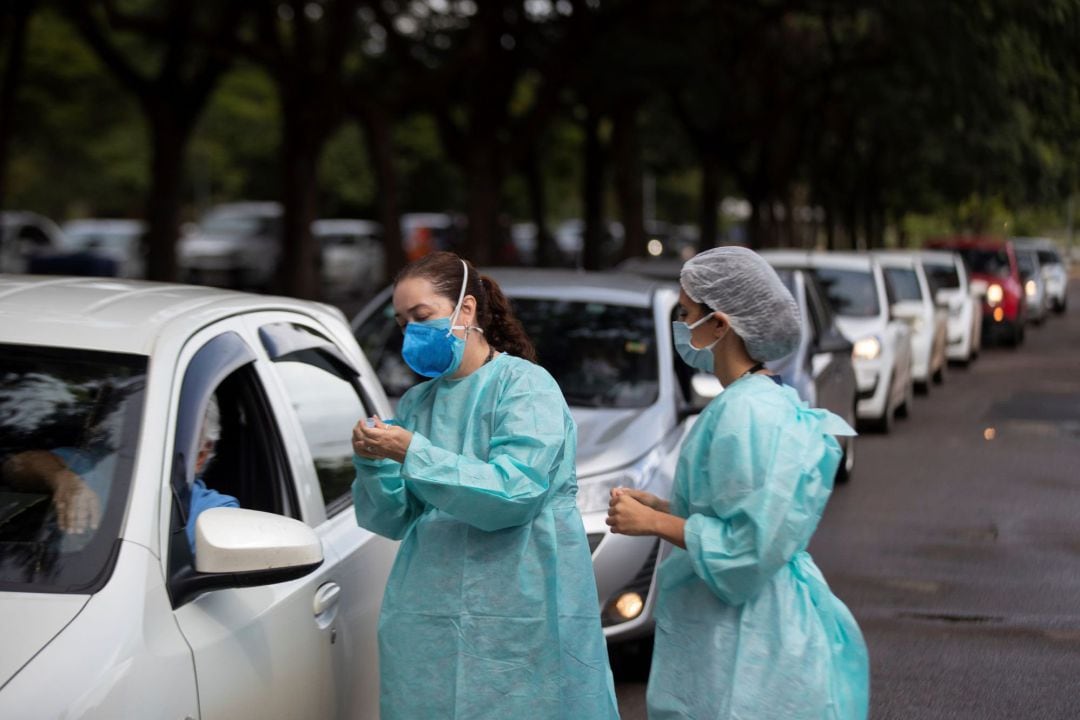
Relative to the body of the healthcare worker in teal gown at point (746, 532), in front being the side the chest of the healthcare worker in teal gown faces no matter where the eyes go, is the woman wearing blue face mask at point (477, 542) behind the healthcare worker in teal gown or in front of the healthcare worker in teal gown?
in front

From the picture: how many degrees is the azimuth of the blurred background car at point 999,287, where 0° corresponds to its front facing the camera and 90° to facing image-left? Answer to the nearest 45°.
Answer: approximately 0°

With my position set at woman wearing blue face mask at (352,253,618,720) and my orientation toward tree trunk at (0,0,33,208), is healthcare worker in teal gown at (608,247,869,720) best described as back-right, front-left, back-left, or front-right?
back-right

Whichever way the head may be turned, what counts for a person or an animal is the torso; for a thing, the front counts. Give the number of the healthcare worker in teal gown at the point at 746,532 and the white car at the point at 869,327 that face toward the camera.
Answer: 1

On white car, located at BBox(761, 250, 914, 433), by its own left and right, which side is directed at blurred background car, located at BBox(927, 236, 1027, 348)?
back

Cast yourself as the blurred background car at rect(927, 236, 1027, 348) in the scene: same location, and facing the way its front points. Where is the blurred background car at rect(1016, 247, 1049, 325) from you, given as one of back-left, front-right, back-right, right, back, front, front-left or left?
back

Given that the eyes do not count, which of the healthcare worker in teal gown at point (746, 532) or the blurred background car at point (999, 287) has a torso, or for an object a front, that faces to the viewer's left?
the healthcare worker in teal gown

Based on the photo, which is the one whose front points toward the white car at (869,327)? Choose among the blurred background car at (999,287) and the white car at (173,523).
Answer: the blurred background car

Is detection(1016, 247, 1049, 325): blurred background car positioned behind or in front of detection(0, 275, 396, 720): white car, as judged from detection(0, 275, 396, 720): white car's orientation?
behind

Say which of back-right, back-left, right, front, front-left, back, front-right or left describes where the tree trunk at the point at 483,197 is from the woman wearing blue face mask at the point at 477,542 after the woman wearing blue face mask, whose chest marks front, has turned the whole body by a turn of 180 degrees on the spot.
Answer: front-left

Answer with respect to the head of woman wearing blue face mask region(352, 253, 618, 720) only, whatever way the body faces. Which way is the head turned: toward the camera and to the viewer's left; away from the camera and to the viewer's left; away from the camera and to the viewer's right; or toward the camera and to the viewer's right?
toward the camera and to the viewer's left

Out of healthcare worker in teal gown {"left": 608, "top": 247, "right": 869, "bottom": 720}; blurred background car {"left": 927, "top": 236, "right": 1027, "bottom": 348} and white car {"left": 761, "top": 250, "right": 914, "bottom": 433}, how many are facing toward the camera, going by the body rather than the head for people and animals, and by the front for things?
2

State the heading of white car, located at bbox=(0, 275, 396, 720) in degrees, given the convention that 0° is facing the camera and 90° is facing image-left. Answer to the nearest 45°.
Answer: approximately 45°

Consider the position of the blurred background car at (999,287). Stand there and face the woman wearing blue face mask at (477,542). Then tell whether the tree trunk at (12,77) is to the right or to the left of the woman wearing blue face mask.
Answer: right
